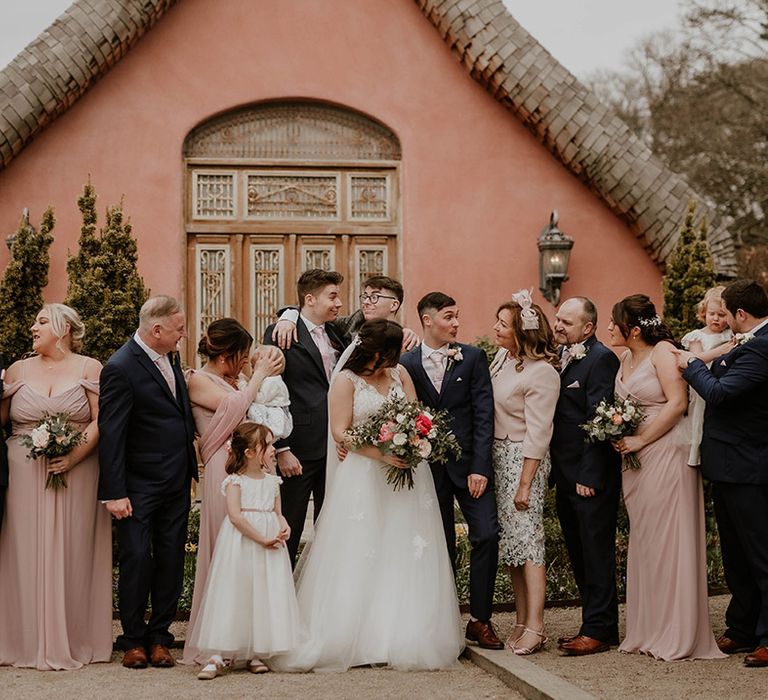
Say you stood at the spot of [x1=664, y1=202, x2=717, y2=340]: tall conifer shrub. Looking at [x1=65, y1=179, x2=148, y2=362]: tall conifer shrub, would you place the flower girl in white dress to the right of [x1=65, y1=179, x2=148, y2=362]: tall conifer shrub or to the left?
left

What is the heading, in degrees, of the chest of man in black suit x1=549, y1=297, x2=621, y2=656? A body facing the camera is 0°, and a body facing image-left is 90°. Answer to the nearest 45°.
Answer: approximately 45°

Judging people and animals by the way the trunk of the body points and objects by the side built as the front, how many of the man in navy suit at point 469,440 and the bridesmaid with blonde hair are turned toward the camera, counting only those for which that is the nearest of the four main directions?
2

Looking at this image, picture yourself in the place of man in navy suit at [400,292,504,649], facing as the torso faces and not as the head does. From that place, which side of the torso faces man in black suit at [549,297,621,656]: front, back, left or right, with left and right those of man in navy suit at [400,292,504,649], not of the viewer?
left

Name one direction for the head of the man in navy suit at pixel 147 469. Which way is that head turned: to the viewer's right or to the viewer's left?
to the viewer's right

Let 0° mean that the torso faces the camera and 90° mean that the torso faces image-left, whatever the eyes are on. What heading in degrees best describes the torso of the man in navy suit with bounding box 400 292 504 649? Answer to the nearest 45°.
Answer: approximately 0°

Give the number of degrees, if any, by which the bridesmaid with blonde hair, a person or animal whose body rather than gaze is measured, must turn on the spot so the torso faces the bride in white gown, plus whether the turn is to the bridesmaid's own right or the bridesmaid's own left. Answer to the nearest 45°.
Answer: approximately 90° to the bridesmaid's own left

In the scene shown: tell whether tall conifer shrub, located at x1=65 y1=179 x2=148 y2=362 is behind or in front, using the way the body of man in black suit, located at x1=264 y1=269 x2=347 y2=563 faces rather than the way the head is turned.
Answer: behind

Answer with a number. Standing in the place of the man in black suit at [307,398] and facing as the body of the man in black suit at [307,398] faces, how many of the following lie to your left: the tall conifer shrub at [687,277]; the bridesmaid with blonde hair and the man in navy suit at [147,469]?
1

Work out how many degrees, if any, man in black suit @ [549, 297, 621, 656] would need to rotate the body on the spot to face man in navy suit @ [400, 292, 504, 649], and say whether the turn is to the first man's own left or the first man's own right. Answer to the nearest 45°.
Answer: approximately 45° to the first man's own right

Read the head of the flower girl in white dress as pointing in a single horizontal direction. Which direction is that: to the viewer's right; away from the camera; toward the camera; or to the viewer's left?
to the viewer's right

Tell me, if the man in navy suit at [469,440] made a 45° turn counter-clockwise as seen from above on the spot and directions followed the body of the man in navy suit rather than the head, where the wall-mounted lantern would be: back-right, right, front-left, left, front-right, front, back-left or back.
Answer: back-left
